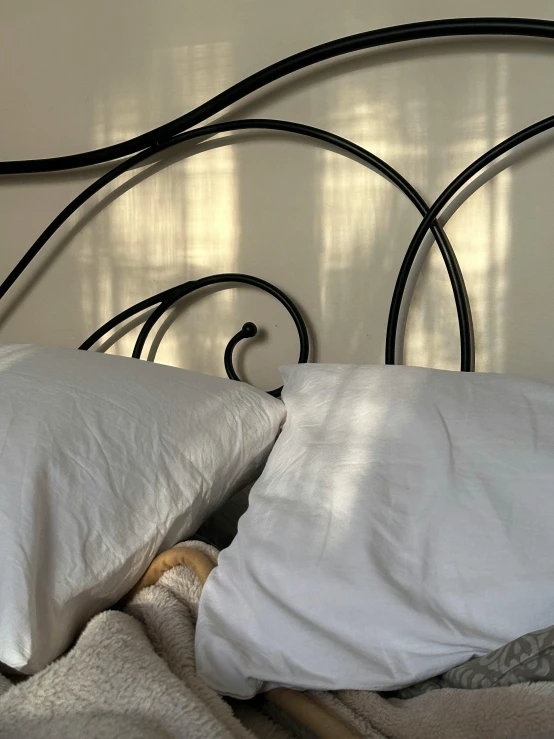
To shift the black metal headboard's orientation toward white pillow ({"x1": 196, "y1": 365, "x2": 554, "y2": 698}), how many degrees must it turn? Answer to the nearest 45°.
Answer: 0° — it already faces it

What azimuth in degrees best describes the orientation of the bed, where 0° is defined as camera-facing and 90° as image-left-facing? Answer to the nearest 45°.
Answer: approximately 0°

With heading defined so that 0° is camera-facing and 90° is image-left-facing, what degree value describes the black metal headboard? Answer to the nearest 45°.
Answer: approximately 0°
